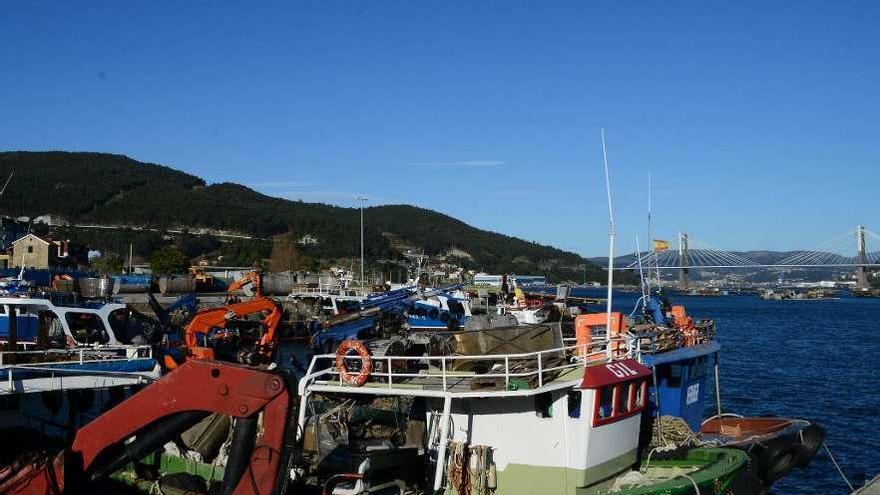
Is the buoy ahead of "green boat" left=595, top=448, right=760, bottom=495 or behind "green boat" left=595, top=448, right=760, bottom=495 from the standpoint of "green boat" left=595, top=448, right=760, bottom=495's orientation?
behind

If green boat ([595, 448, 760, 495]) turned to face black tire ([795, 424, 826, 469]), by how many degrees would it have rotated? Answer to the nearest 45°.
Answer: approximately 45° to its left

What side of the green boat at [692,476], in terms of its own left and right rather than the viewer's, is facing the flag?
left

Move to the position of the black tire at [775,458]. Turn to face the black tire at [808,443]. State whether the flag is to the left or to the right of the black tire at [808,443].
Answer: left

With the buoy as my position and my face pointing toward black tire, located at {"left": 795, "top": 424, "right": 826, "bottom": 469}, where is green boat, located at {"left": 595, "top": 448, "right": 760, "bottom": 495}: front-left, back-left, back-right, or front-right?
front-right

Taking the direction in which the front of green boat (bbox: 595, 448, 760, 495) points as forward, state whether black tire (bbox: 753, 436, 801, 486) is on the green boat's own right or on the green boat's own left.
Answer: on the green boat's own left

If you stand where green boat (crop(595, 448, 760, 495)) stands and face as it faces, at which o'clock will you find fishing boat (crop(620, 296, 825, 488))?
The fishing boat is roughly at 9 o'clock from the green boat.

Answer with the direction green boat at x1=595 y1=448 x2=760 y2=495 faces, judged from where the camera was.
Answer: facing to the right of the viewer
